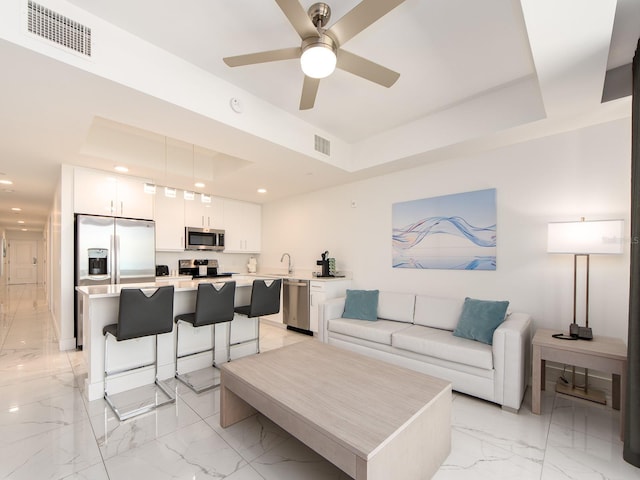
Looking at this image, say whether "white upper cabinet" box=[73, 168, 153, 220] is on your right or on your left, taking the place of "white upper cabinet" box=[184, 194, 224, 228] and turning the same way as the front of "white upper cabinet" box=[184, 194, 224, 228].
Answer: on your right

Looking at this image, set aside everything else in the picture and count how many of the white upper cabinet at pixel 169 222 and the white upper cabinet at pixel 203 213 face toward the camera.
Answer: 2

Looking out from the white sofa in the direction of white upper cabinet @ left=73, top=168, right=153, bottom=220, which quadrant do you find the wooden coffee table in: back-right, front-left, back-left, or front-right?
front-left

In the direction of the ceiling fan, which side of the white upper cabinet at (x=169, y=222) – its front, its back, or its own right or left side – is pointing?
front

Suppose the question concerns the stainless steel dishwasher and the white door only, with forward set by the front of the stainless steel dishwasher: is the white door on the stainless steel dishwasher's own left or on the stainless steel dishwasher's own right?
on the stainless steel dishwasher's own right

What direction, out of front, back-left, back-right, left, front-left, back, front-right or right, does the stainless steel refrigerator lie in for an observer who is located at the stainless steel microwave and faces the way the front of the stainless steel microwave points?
front-right

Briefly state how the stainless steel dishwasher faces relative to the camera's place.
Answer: facing the viewer and to the left of the viewer

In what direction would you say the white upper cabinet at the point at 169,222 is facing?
toward the camera

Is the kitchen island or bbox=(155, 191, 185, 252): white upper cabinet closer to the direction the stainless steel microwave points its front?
the kitchen island

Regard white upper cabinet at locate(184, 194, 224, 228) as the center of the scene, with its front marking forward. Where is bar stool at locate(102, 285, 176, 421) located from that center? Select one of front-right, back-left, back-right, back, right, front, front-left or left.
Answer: front

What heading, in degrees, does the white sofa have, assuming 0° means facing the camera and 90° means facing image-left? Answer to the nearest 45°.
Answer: approximately 45°

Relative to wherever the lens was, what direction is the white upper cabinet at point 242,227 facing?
facing the viewer and to the right of the viewer

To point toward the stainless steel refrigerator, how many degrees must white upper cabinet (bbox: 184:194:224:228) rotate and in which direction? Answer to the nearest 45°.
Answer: approximately 45° to its right

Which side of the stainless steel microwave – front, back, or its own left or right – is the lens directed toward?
front

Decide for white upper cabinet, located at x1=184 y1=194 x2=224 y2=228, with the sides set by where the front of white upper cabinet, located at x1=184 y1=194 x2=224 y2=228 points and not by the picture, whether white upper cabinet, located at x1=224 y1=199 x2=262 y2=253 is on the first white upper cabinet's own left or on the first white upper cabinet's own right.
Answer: on the first white upper cabinet's own left
